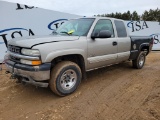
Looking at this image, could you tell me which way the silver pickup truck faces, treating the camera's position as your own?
facing the viewer and to the left of the viewer
